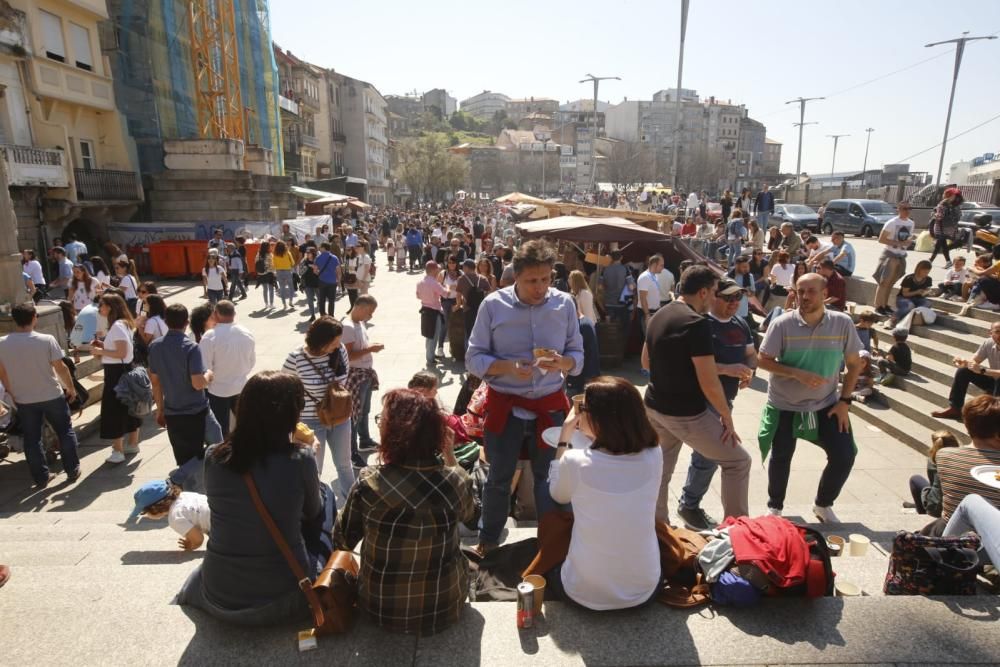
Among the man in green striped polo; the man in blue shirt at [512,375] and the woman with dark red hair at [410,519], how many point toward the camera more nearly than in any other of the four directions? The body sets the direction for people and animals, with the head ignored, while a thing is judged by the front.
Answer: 2

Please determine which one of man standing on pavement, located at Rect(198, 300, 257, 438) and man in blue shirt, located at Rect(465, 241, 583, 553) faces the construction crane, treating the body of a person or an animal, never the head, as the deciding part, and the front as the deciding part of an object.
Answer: the man standing on pavement

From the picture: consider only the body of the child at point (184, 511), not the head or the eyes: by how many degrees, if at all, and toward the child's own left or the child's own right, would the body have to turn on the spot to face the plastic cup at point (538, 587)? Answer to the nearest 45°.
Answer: approximately 135° to the child's own left

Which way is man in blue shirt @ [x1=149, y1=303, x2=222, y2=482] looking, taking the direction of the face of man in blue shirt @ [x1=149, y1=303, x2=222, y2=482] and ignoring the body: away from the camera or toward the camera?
away from the camera

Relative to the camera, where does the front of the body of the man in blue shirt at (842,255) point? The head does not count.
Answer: to the viewer's left

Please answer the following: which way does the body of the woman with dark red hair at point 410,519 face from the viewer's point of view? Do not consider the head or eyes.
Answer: away from the camera

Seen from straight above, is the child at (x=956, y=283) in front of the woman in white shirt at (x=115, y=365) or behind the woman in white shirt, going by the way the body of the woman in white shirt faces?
behind

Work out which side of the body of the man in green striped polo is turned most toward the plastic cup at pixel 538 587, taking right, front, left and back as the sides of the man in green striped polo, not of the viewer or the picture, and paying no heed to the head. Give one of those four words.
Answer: front

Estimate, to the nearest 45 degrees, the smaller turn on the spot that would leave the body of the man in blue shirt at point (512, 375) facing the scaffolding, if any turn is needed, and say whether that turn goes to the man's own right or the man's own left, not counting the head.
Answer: approximately 135° to the man's own right

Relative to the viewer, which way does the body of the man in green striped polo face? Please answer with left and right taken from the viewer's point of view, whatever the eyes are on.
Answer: facing the viewer

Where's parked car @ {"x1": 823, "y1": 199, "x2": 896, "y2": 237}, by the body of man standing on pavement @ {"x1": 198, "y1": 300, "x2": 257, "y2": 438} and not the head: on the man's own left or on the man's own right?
on the man's own right

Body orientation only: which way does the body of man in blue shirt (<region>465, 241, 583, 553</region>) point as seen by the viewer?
toward the camera

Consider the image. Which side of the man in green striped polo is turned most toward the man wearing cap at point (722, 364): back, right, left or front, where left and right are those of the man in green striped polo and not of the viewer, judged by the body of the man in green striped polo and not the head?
right

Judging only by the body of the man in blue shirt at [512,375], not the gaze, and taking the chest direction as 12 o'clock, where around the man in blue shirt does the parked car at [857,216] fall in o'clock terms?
The parked car is roughly at 7 o'clock from the man in blue shirt.
